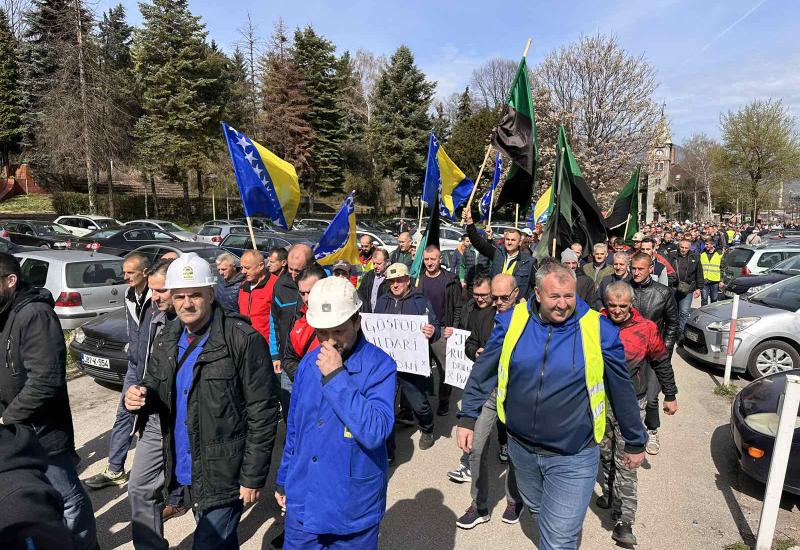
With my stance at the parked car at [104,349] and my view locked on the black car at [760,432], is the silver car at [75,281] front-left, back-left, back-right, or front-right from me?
back-left

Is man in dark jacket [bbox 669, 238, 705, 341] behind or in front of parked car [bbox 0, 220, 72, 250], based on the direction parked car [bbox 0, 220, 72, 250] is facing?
in front

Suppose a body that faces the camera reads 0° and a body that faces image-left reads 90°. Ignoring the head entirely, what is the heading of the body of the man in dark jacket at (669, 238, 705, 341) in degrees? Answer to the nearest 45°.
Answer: approximately 0°

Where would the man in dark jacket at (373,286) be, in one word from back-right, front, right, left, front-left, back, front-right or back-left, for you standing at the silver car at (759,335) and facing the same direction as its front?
front

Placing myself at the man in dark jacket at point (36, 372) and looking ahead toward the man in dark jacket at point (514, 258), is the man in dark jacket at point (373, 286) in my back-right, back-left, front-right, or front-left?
front-left

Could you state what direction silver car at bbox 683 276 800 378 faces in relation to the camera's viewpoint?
facing the viewer and to the left of the viewer

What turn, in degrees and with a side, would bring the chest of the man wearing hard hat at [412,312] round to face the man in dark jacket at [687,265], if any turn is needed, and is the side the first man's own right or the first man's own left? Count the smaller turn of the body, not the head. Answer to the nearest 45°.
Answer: approximately 135° to the first man's own left

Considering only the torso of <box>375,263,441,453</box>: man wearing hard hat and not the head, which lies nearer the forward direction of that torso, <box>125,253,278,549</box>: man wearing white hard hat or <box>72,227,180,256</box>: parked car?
the man wearing white hard hat

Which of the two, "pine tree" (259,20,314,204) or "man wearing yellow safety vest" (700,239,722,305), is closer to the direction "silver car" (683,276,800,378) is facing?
the pine tree

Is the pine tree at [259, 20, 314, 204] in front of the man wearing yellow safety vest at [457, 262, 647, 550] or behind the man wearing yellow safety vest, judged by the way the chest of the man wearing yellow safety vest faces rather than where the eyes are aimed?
behind

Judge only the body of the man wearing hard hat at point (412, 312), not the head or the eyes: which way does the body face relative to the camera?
toward the camera

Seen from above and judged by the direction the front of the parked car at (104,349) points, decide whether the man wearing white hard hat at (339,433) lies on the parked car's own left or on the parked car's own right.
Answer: on the parked car's own left

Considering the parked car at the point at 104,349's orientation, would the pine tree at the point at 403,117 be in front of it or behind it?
behind

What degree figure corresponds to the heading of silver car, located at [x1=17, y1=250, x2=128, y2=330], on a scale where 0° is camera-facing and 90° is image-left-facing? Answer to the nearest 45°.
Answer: approximately 135°

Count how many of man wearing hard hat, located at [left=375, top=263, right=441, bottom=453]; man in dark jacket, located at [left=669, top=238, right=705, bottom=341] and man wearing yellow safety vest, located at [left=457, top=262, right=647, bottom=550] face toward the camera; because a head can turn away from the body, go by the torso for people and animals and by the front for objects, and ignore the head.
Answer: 3

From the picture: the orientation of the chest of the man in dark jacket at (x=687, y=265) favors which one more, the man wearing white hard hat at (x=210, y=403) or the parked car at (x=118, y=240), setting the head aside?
the man wearing white hard hat

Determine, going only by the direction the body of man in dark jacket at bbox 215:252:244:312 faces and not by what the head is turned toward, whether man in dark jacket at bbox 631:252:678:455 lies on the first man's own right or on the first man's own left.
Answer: on the first man's own left
